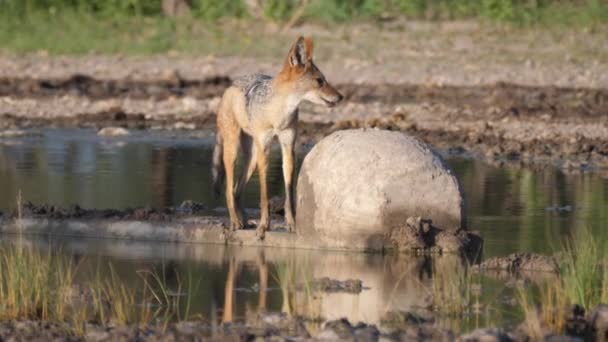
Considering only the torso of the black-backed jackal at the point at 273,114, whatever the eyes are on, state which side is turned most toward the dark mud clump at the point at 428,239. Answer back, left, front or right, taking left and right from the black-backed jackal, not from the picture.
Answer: front

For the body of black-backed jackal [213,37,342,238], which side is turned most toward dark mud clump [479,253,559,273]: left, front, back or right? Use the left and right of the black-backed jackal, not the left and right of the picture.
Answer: front

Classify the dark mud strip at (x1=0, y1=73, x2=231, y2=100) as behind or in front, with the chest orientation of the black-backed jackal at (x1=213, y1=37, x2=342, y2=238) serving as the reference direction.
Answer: behind

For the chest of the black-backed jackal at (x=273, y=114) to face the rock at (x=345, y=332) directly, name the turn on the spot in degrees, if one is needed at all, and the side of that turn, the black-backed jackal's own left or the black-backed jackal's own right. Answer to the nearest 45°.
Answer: approximately 45° to the black-backed jackal's own right

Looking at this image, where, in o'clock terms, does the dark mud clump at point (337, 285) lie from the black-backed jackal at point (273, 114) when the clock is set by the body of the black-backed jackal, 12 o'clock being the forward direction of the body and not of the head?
The dark mud clump is roughly at 1 o'clock from the black-backed jackal.

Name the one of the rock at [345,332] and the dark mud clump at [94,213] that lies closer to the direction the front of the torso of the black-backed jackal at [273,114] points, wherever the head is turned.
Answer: the rock

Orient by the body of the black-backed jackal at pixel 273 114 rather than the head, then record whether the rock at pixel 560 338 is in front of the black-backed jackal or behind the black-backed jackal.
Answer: in front

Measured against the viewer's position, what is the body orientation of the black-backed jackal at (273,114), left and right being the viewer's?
facing the viewer and to the right of the viewer

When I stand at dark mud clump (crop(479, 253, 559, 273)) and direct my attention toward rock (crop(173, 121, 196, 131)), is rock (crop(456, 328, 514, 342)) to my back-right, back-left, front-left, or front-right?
back-left
